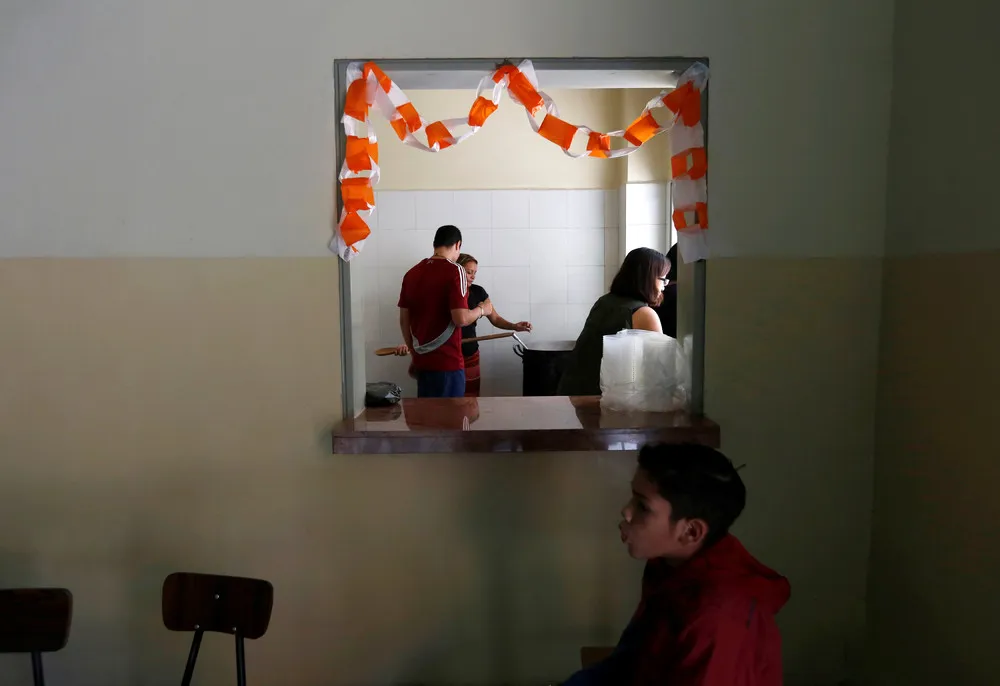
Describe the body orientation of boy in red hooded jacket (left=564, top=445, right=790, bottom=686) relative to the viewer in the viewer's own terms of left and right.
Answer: facing to the left of the viewer

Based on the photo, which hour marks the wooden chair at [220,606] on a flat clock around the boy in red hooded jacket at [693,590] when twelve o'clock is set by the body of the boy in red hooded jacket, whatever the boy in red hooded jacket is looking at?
The wooden chair is roughly at 12 o'clock from the boy in red hooded jacket.

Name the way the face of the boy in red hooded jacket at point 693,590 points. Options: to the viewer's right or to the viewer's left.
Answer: to the viewer's left

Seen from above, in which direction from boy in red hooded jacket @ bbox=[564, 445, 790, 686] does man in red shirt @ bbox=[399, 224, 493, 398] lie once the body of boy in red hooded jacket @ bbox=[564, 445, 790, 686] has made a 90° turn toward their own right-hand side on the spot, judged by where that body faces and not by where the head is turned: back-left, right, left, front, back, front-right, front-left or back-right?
front-left

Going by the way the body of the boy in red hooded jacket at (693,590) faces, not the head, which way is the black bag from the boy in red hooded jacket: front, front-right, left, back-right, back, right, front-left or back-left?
front-right

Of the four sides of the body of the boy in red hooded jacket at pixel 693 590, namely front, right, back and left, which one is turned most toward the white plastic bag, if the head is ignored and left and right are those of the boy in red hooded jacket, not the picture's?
right

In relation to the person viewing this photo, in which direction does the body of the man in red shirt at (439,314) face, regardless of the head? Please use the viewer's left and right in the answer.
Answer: facing away from the viewer and to the right of the viewer
